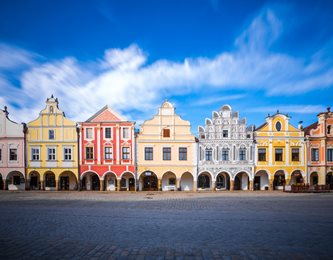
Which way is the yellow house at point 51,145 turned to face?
toward the camera

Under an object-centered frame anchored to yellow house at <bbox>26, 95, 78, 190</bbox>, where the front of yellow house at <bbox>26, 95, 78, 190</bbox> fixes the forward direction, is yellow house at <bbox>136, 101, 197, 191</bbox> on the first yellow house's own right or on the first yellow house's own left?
on the first yellow house's own left

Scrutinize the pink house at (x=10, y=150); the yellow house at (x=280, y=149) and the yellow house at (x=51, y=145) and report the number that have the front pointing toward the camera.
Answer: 3

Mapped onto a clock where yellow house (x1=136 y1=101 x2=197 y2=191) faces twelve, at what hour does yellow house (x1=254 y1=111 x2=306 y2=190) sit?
yellow house (x1=254 y1=111 x2=306 y2=190) is roughly at 9 o'clock from yellow house (x1=136 y1=101 x2=197 y2=191).

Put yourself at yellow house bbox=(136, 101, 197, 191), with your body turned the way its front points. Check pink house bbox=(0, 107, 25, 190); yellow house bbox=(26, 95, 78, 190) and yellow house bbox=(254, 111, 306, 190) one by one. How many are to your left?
1

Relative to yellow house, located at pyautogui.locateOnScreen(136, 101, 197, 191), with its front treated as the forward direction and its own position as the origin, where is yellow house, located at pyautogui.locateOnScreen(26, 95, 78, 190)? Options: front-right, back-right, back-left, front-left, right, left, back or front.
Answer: right

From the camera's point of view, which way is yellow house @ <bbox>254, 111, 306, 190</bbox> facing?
toward the camera

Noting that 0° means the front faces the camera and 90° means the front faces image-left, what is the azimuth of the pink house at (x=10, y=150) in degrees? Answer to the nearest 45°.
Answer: approximately 0°

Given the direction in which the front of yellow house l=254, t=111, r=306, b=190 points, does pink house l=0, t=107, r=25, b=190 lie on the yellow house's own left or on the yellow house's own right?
on the yellow house's own right

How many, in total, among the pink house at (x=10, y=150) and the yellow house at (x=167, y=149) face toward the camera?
2
